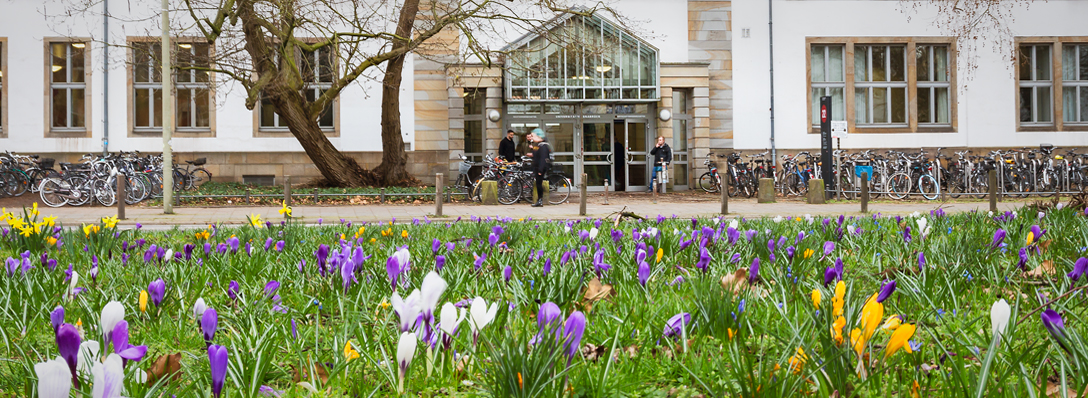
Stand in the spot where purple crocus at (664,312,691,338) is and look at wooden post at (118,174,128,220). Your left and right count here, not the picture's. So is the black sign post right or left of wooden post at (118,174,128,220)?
right

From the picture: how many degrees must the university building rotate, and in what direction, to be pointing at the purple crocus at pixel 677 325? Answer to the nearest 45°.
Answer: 0° — it already faces it

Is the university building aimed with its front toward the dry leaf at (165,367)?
yes

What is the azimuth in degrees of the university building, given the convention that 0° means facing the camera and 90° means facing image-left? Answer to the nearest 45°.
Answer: approximately 0°

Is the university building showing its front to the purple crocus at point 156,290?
yes

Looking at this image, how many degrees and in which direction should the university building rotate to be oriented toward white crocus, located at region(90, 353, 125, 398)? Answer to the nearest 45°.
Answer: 0° — it already faces it

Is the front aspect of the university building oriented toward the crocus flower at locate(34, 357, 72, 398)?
yes
